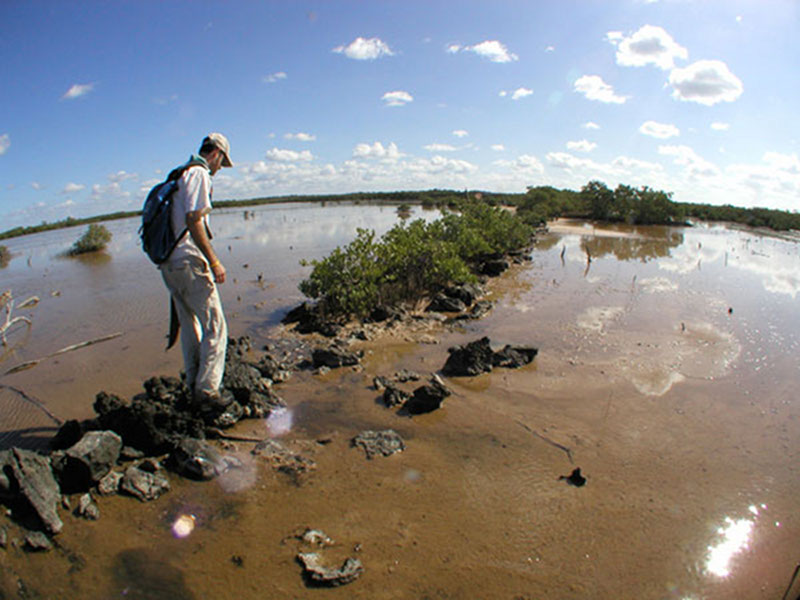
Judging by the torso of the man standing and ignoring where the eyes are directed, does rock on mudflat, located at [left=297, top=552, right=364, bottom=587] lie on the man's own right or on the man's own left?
on the man's own right

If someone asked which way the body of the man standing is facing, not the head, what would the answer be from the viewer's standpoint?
to the viewer's right

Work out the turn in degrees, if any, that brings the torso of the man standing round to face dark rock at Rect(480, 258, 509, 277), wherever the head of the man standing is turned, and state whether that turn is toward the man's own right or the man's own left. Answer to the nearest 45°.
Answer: approximately 45° to the man's own left

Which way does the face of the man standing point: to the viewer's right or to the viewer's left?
to the viewer's right

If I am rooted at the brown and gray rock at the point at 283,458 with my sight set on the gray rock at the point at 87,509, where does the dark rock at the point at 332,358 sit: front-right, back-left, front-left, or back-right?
back-right

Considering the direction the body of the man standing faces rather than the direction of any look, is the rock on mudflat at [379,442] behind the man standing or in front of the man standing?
in front

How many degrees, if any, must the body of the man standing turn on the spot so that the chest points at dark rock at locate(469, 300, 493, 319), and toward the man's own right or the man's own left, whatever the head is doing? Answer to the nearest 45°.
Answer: approximately 45° to the man's own left
